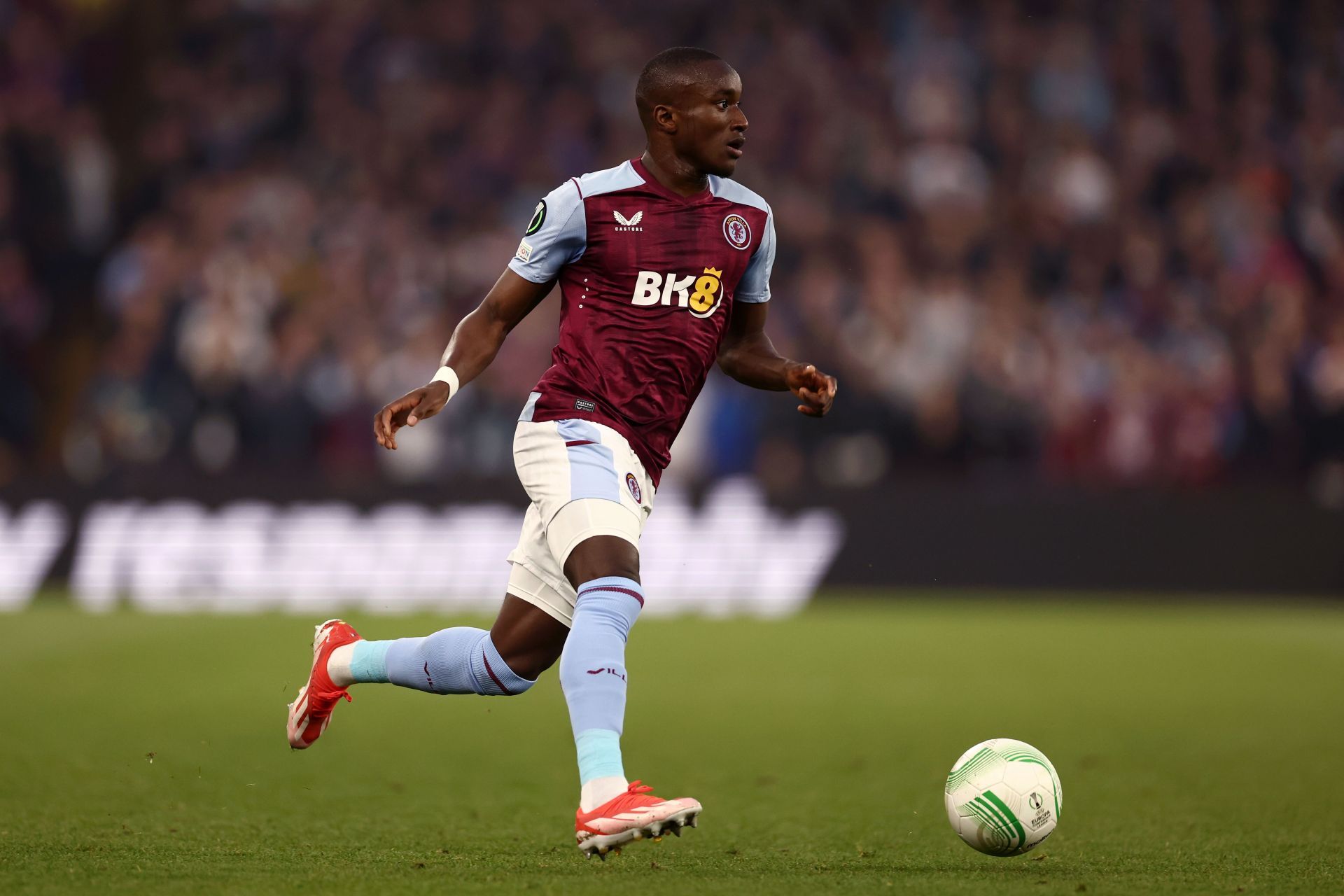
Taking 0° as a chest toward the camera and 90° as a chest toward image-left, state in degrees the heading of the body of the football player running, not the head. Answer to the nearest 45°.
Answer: approximately 315°
